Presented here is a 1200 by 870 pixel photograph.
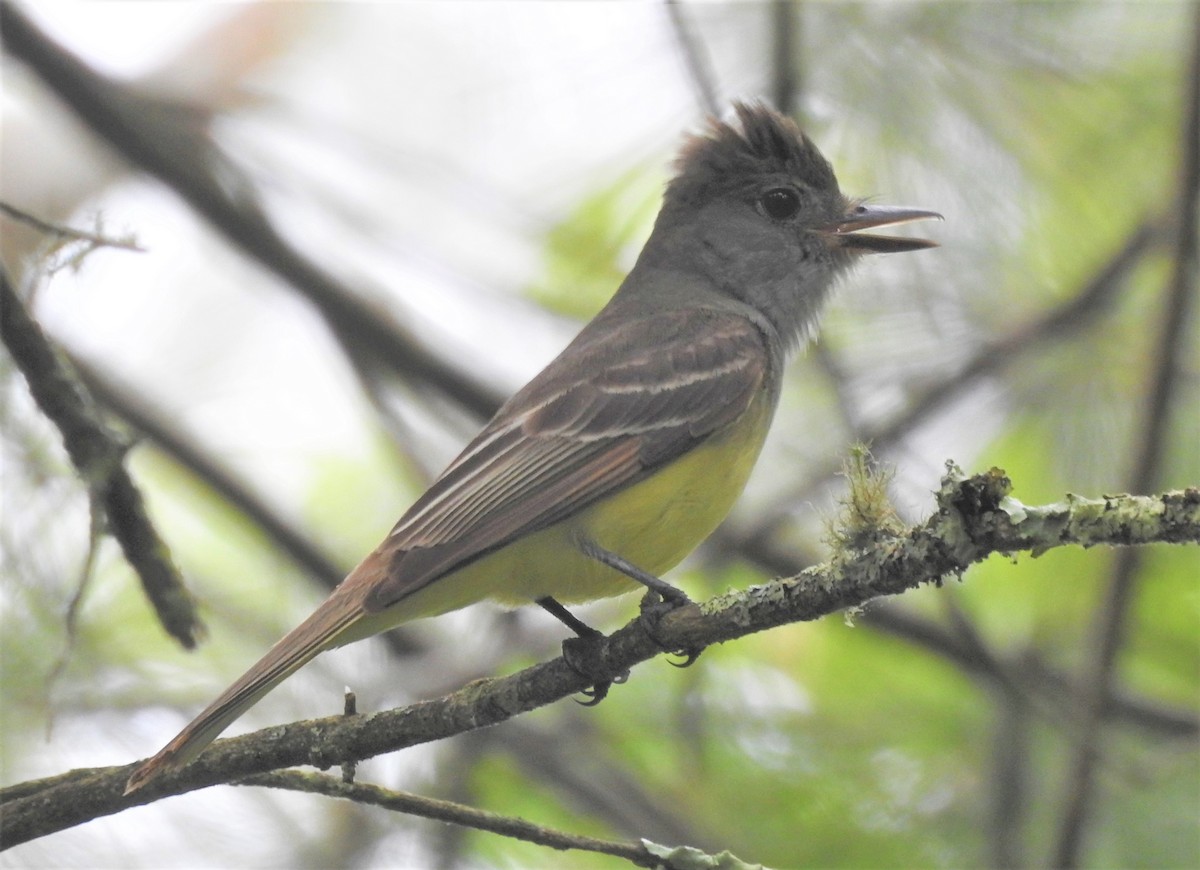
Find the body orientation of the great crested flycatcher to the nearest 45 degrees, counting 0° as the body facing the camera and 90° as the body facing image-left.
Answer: approximately 270°

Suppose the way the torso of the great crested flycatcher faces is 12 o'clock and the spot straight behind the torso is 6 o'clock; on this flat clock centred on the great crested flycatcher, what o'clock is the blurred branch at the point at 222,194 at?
The blurred branch is roughly at 7 o'clock from the great crested flycatcher.
